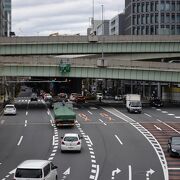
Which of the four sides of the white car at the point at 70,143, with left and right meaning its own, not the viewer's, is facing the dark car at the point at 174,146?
right

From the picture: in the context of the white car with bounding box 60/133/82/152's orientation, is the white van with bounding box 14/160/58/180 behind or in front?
behind

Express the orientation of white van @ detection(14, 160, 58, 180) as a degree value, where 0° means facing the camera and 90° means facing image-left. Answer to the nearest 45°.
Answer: approximately 225°

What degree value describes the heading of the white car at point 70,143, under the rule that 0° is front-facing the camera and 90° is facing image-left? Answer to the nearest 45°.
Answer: approximately 180°
